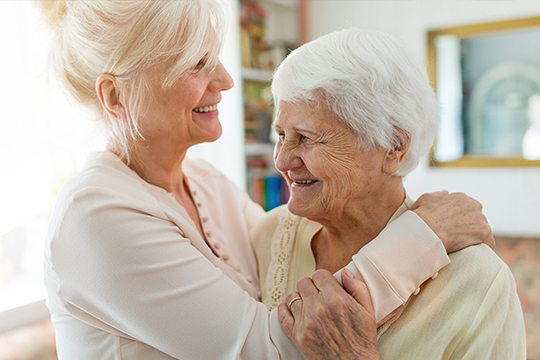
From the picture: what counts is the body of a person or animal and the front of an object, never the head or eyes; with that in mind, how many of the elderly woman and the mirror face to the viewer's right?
0

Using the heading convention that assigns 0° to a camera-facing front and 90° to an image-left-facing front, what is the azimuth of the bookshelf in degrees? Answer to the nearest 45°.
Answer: approximately 0°

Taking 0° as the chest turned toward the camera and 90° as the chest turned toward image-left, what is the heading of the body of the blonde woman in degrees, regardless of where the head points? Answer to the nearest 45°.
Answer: approximately 315°

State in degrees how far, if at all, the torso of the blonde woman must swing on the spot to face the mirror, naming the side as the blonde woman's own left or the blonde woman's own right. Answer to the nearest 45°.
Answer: approximately 90° to the blonde woman's own left

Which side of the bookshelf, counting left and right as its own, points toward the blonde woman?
front

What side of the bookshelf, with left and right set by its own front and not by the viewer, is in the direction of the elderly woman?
front

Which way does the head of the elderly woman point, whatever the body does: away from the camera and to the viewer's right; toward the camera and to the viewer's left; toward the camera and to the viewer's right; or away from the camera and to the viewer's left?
toward the camera and to the viewer's left
